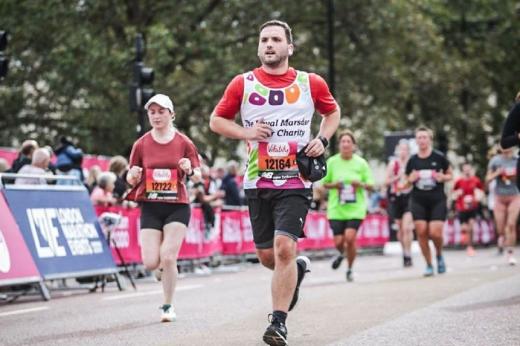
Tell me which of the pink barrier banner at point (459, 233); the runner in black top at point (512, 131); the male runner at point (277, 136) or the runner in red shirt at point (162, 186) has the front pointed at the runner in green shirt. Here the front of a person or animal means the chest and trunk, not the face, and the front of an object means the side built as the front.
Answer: the pink barrier banner

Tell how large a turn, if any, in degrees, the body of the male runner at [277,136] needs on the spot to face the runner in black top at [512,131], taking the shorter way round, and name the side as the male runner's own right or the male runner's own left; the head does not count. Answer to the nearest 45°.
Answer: approximately 135° to the male runner's own left

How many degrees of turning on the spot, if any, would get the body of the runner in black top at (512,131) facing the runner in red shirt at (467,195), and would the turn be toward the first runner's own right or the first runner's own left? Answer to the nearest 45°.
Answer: approximately 180°
